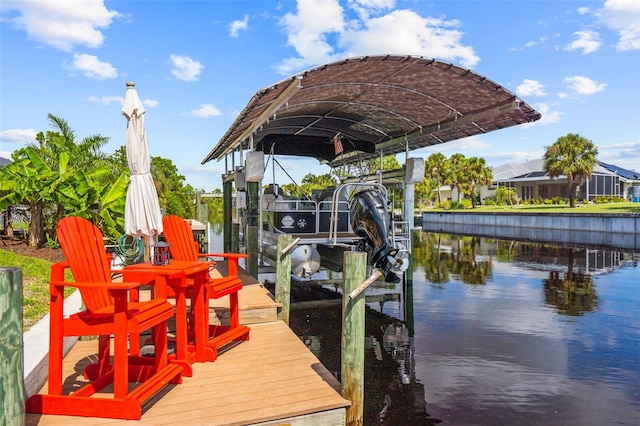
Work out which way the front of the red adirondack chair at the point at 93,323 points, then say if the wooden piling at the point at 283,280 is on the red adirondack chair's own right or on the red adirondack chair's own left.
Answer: on the red adirondack chair's own left

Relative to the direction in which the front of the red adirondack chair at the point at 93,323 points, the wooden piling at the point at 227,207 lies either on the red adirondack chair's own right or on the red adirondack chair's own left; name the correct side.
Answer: on the red adirondack chair's own left

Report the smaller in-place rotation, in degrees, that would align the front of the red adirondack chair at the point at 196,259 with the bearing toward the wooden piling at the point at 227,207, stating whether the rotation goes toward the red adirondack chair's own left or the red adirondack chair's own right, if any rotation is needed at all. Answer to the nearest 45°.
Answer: approximately 135° to the red adirondack chair's own left

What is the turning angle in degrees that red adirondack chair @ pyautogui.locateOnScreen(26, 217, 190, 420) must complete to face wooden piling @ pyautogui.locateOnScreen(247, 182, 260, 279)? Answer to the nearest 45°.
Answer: approximately 90° to its left

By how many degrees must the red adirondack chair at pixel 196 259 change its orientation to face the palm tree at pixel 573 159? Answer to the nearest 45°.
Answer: approximately 90° to its left

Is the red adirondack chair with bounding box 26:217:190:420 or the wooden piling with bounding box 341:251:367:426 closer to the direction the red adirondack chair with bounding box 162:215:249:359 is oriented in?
the wooden piling

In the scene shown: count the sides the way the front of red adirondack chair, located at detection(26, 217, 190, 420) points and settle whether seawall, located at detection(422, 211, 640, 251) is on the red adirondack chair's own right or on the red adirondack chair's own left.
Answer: on the red adirondack chair's own left

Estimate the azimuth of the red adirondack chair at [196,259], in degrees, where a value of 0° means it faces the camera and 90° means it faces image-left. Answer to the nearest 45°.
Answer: approximately 315°

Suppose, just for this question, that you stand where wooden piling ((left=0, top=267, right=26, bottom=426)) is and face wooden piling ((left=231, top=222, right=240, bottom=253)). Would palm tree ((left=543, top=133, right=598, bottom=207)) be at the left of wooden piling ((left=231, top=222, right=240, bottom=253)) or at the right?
right
